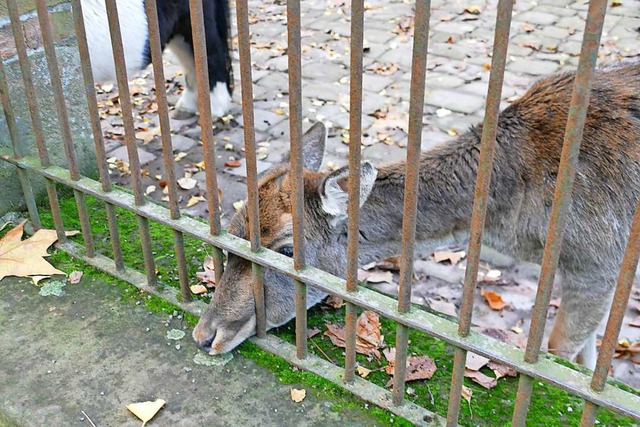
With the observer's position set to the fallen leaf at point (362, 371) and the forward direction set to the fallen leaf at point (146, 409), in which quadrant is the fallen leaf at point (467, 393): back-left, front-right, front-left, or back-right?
back-left

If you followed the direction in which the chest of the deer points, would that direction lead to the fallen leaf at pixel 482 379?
no

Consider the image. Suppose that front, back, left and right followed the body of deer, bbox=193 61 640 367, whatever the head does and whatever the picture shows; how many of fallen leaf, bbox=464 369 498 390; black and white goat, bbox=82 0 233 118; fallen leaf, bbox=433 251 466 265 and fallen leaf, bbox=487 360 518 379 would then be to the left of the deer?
2

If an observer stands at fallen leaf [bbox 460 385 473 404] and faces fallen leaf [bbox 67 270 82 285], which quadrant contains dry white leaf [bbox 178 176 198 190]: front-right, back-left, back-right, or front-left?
front-right

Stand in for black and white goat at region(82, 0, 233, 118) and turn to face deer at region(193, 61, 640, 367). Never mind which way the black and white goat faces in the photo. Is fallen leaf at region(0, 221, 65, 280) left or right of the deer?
right

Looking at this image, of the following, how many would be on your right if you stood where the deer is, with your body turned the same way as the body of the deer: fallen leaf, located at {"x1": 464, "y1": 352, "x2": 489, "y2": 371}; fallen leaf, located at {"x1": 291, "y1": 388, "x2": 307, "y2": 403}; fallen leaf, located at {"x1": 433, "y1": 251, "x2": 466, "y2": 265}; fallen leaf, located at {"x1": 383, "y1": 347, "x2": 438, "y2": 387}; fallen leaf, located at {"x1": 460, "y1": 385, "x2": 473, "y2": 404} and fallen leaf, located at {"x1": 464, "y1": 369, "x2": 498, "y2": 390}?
1

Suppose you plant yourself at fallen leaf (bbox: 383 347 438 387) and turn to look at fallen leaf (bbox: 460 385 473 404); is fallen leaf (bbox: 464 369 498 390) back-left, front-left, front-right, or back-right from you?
front-left

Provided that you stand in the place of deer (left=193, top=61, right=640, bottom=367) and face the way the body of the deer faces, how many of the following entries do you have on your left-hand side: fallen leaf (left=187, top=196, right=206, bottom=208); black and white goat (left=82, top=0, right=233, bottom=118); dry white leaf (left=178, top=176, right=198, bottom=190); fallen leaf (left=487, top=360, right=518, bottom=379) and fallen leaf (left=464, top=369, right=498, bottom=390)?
2

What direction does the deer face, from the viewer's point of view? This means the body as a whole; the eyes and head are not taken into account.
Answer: to the viewer's left

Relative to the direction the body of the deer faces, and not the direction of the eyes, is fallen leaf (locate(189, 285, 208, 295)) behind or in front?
in front

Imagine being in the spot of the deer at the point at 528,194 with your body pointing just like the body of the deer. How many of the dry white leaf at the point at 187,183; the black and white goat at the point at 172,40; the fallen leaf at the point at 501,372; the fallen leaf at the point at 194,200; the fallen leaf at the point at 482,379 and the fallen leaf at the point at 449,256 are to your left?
2

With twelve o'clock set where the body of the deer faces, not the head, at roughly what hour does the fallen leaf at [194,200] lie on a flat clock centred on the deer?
The fallen leaf is roughly at 1 o'clock from the deer.

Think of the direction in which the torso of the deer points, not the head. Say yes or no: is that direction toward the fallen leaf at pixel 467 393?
no

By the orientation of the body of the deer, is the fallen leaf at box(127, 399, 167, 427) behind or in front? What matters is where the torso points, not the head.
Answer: in front
